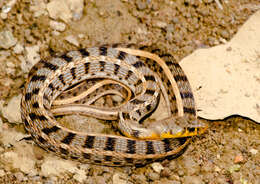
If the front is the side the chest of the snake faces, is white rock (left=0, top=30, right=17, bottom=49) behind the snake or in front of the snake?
behind

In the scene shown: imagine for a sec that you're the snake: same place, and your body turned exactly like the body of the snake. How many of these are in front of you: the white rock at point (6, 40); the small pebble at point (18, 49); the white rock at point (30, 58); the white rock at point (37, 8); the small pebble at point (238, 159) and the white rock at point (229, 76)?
2

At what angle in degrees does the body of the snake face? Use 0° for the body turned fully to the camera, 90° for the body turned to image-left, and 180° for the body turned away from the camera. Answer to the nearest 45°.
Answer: approximately 270°

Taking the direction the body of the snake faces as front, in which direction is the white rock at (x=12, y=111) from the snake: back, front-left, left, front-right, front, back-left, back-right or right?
back

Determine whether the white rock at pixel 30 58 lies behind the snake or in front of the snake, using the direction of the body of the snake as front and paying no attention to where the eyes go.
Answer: behind
